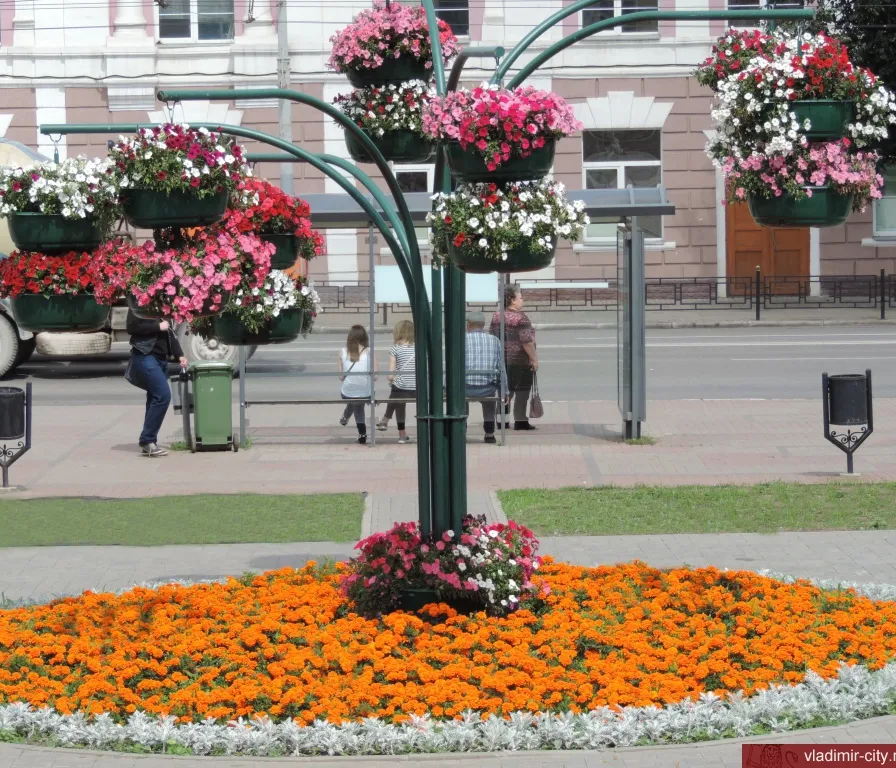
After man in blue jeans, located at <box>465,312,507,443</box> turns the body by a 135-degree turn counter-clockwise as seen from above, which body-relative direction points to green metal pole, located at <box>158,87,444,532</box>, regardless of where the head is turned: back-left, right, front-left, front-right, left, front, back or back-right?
front-left

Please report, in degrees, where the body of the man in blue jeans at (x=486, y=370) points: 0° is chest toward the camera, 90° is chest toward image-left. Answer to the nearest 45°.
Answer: approximately 180°

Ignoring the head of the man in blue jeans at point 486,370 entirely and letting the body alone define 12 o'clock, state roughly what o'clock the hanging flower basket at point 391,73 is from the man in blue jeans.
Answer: The hanging flower basket is roughly at 6 o'clock from the man in blue jeans.

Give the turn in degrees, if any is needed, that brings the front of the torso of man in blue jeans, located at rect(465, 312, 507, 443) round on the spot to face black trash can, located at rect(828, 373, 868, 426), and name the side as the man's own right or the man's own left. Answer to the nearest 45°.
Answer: approximately 135° to the man's own right

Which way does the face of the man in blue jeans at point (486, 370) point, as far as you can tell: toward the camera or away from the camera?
away from the camera

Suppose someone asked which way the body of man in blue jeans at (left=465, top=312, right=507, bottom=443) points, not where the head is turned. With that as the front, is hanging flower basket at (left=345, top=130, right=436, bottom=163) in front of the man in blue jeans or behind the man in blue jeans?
behind

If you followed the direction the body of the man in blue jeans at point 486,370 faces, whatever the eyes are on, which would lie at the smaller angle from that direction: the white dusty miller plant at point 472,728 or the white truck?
the white truck

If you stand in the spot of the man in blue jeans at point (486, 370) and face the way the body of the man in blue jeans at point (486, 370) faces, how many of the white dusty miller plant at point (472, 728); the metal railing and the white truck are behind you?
1

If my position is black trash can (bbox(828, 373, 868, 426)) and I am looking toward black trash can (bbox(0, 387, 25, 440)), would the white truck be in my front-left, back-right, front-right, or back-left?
front-right

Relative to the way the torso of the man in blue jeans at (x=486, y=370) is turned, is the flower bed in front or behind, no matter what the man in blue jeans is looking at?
behind

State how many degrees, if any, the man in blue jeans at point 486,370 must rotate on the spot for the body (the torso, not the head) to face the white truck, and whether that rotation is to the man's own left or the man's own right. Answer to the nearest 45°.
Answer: approximately 45° to the man's own left

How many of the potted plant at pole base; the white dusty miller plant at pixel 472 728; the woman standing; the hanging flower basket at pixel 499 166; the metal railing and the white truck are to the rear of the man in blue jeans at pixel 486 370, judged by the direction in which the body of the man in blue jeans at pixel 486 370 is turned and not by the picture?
3

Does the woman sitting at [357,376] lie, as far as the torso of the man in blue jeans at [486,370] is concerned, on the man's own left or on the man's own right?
on the man's own left

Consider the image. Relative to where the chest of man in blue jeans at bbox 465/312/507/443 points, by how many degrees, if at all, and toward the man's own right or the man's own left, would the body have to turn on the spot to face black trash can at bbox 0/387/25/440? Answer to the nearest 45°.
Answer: approximately 135° to the man's own left

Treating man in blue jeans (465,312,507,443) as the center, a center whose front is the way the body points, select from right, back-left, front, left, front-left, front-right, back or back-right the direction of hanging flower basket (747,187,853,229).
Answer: back

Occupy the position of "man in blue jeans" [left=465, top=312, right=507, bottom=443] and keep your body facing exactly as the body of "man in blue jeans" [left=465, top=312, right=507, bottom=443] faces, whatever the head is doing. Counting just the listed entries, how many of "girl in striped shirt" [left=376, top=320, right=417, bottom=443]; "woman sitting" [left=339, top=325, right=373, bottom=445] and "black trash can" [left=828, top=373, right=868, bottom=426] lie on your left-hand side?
2

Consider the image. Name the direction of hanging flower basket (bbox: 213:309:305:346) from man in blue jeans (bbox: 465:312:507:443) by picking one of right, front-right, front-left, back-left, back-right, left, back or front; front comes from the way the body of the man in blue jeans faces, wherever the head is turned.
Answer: back
